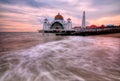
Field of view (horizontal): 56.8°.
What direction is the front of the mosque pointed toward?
toward the camera
